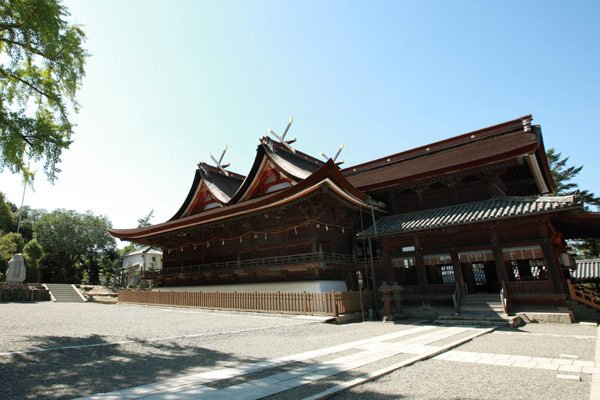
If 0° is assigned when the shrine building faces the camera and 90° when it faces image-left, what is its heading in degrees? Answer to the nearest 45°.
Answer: approximately 315°

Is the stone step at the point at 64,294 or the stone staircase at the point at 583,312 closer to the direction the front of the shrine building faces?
the stone staircase

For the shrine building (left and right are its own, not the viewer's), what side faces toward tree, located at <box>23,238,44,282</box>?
back

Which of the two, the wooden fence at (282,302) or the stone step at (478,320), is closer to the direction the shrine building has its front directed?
the stone step

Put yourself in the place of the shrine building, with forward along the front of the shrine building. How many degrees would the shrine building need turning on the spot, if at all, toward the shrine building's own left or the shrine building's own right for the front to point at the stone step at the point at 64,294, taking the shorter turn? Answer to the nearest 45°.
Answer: approximately 135° to the shrine building's own right

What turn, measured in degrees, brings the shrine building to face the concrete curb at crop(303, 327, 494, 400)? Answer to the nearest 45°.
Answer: approximately 45° to its right

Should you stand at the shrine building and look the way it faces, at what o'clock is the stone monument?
The stone monument is roughly at 5 o'clock from the shrine building.

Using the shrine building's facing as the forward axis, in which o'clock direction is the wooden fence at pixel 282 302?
The wooden fence is roughly at 4 o'clock from the shrine building.
